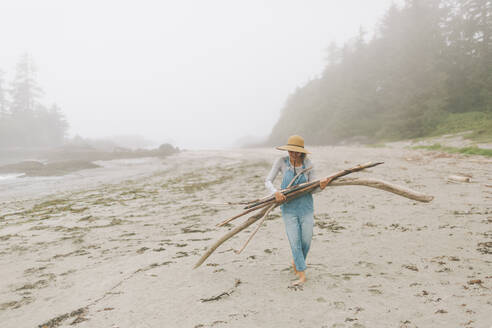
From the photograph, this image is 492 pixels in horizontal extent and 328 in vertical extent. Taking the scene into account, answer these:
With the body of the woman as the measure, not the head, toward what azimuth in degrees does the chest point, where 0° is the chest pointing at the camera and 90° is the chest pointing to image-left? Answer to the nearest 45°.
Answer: approximately 0°

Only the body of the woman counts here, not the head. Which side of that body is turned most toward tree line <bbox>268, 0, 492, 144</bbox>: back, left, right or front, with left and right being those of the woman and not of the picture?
back
